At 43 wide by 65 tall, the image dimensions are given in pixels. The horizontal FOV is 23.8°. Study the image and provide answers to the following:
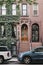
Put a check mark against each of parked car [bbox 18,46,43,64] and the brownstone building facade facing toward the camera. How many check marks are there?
1

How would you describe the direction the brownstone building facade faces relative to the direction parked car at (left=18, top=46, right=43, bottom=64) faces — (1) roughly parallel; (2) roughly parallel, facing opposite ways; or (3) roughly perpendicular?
roughly perpendicular

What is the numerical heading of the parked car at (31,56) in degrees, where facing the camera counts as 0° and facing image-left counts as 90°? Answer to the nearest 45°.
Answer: approximately 90°

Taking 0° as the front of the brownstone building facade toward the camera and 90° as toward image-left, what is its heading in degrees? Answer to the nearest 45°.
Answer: approximately 0°

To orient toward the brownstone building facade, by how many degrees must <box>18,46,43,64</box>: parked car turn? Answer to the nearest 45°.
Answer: approximately 90° to its right

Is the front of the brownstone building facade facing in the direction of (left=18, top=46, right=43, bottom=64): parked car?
yes
